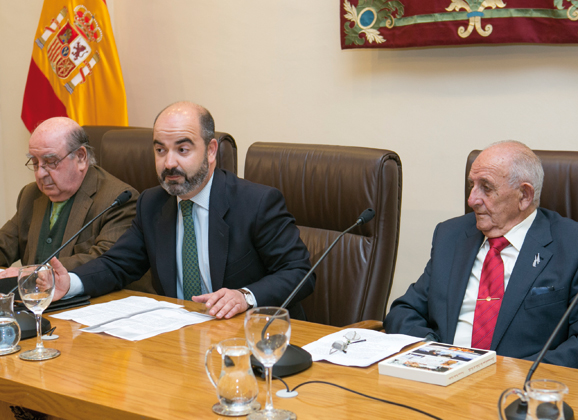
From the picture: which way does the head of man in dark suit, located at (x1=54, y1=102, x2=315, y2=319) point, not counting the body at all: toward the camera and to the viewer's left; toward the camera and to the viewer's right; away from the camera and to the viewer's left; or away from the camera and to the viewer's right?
toward the camera and to the viewer's left

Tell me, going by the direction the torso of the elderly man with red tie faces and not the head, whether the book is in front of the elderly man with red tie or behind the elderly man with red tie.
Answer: in front

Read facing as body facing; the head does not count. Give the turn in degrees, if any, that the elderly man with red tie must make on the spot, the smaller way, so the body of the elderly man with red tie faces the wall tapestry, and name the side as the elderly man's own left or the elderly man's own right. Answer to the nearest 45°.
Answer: approximately 135° to the elderly man's own right

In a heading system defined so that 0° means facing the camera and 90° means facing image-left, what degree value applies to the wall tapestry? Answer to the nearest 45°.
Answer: approximately 0°

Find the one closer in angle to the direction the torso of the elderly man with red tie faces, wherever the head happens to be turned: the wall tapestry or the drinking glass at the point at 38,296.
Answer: the drinking glass

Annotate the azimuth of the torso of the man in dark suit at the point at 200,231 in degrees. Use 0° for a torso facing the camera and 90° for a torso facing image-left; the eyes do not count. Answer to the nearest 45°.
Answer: approximately 45°

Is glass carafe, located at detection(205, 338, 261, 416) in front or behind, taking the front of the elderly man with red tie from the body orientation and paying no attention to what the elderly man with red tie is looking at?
in front

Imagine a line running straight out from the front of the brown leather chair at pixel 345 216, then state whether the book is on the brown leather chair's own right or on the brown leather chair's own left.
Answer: on the brown leather chair's own left

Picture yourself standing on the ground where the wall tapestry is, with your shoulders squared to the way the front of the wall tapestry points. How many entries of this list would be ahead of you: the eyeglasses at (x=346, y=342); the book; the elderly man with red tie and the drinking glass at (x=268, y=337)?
4

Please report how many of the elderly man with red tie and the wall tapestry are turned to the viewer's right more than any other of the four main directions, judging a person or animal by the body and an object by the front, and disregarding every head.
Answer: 0
